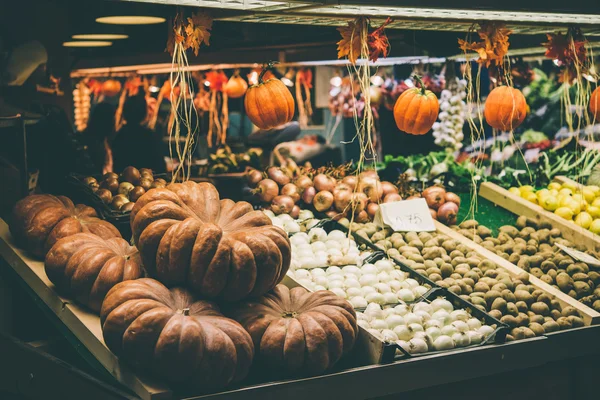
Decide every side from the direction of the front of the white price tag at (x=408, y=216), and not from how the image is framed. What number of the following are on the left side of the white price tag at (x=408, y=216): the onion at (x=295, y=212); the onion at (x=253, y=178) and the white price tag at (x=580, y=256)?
1

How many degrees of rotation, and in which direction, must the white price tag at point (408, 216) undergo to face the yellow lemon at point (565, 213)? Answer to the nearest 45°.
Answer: approximately 135° to its left

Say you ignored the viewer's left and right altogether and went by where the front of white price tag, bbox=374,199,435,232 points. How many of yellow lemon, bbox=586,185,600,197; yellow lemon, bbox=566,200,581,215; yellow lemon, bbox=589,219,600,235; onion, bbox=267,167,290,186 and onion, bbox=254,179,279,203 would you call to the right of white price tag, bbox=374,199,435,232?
2

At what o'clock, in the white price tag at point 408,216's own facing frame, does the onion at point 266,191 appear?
The onion is roughly at 3 o'clock from the white price tag.

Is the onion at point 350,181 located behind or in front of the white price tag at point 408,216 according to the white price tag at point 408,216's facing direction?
behind

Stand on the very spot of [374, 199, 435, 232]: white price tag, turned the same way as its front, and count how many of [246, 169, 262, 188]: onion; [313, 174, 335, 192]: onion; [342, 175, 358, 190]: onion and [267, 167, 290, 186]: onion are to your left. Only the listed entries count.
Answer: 0

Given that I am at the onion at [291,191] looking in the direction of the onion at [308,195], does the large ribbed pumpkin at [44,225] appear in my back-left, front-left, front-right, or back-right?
back-right

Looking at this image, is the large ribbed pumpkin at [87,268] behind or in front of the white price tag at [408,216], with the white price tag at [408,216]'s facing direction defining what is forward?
in front

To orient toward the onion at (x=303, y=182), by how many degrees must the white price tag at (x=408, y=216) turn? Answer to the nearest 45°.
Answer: approximately 90° to its right

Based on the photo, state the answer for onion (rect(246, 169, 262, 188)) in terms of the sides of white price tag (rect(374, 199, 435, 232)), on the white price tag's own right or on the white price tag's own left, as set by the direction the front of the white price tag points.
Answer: on the white price tag's own right

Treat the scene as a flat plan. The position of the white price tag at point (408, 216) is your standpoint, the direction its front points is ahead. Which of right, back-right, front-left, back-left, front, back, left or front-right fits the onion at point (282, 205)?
right

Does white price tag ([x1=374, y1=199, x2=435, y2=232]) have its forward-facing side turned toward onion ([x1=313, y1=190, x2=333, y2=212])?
no

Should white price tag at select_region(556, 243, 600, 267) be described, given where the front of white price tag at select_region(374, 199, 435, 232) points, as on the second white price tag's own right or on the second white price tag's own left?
on the second white price tag's own left

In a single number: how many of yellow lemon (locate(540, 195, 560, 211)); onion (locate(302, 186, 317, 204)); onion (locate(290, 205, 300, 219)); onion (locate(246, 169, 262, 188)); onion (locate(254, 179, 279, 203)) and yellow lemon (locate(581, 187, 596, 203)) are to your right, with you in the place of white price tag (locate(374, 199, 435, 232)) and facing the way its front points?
4

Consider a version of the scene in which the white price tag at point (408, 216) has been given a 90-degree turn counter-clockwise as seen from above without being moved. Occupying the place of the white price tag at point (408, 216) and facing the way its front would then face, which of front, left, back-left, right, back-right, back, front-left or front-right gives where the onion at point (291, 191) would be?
back

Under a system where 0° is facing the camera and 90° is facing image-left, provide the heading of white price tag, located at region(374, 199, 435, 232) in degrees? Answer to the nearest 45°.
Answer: approximately 0°

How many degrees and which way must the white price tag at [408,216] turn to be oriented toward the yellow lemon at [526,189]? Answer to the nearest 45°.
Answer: approximately 135° to its left

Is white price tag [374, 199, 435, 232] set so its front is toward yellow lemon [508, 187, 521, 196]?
no
